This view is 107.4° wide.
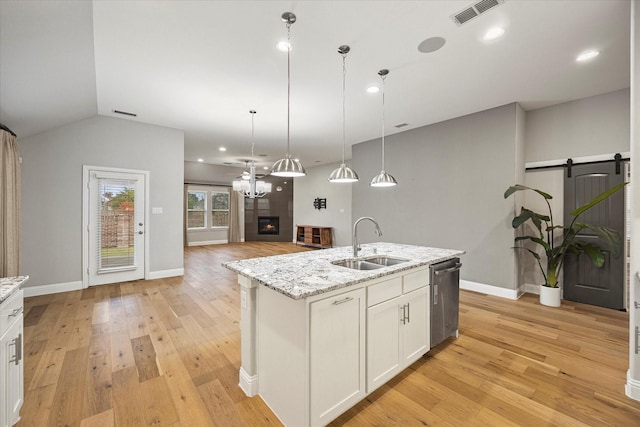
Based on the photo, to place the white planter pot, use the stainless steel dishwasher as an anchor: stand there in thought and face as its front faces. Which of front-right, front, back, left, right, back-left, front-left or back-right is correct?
left

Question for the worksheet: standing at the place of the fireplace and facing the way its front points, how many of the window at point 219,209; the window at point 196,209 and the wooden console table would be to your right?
2

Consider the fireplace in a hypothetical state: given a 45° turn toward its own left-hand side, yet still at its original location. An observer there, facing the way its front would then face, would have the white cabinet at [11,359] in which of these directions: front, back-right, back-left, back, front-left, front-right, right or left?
front-right

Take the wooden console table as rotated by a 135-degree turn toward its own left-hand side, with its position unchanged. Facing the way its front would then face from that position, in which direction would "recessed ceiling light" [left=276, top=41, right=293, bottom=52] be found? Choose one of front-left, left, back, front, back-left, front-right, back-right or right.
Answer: right

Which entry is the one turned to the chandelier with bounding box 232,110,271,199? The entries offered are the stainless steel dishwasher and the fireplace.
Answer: the fireplace

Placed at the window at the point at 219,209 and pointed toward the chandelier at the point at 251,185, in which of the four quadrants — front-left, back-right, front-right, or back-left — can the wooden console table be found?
front-left

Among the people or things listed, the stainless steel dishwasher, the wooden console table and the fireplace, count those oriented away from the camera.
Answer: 0

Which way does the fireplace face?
toward the camera

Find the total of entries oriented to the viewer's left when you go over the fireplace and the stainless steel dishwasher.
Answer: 0

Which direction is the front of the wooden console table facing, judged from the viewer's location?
facing the viewer and to the left of the viewer

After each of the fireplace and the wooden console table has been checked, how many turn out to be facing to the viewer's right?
0

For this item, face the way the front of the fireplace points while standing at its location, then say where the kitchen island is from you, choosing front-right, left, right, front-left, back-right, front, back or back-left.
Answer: front
